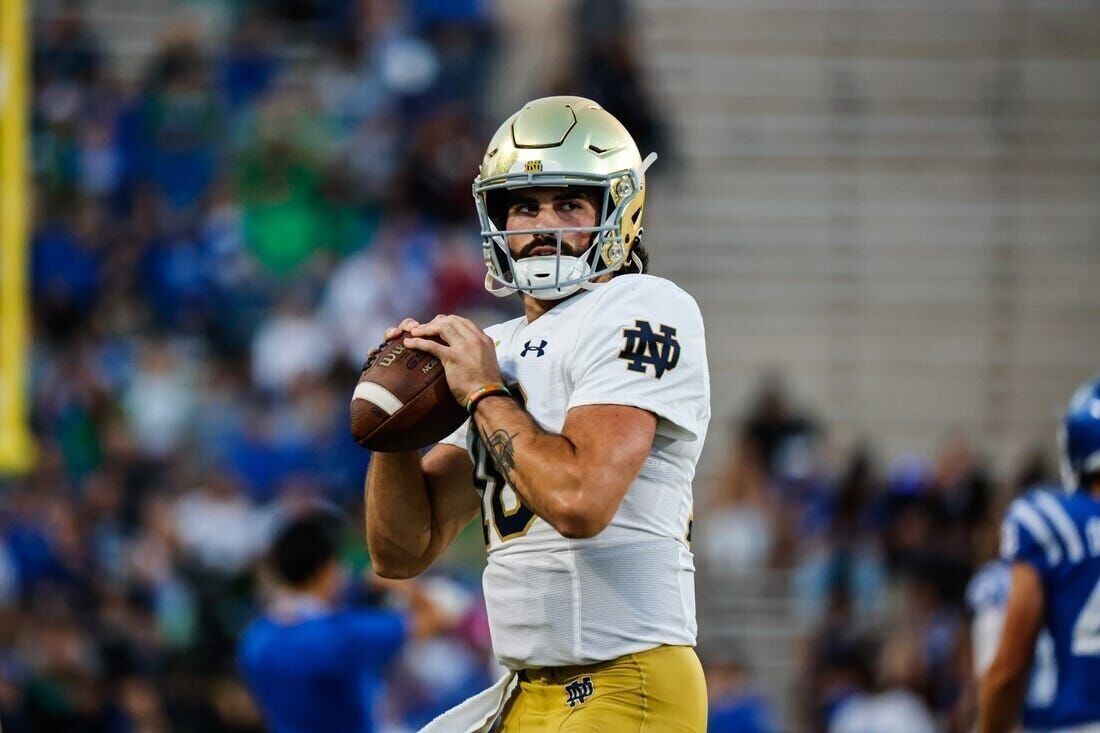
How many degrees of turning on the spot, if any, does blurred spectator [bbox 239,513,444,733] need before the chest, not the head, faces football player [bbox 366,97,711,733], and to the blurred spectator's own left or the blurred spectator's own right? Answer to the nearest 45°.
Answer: approximately 135° to the blurred spectator's own right

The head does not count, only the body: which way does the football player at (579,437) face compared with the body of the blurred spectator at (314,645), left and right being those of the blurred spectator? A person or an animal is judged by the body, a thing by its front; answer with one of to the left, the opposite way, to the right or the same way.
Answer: the opposite way

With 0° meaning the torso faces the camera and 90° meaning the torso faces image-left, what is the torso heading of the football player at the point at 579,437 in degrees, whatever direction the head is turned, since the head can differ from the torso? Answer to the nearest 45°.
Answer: approximately 45°

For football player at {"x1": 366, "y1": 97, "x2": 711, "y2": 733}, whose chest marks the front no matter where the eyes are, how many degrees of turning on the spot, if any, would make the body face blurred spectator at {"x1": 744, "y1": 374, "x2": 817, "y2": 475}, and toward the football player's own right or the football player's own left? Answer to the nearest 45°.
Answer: approximately 135° to the football player's own right

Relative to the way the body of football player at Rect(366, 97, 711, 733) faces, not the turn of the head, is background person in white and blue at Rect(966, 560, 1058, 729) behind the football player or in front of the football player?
behind

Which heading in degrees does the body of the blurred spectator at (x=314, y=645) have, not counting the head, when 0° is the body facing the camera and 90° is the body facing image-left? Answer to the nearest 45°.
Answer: approximately 225°

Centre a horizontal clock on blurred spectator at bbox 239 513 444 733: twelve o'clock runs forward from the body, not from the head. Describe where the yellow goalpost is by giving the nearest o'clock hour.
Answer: The yellow goalpost is roughly at 10 o'clock from the blurred spectator.

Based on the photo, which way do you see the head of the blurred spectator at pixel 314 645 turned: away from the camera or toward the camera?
away from the camera
